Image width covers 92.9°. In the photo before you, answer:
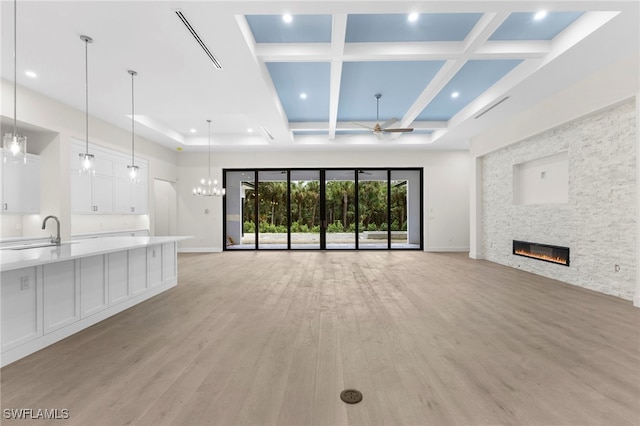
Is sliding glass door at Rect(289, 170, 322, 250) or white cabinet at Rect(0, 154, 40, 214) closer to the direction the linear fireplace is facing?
the white cabinet

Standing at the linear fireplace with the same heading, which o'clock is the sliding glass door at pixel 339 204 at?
The sliding glass door is roughly at 2 o'clock from the linear fireplace.

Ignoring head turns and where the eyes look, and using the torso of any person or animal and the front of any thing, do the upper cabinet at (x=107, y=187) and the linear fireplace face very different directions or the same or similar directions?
very different directions

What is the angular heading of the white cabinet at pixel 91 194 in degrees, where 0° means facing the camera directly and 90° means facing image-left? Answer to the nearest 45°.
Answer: approximately 315°

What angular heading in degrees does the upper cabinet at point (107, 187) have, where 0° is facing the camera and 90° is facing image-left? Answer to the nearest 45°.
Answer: approximately 315°

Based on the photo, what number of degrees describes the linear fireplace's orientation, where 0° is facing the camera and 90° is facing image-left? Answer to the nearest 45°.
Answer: approximately 45°

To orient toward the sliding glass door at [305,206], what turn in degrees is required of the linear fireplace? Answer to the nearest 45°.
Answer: approximately 45° to its right

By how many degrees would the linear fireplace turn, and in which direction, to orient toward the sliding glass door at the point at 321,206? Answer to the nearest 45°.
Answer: approximately 45° to its right

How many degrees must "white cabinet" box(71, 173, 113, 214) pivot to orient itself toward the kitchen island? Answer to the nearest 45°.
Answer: approximately 45° to its right

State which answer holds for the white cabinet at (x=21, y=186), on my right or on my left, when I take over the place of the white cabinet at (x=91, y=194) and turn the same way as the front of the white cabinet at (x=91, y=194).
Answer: on my right

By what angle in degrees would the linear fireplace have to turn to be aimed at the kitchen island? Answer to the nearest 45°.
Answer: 0° — it already faces it

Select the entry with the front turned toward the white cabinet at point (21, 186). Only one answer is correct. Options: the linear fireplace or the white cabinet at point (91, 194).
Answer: the linear fireplace

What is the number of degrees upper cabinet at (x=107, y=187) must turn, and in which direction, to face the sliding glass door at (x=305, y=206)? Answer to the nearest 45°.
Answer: approximately 45° to its left
